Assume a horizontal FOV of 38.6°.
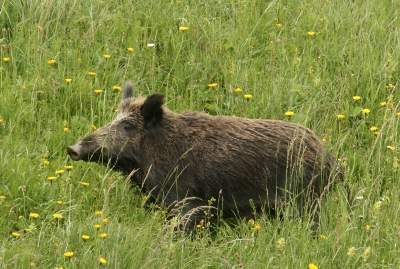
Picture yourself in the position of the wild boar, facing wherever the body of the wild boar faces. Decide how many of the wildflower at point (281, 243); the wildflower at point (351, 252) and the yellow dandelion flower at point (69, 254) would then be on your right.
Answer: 0

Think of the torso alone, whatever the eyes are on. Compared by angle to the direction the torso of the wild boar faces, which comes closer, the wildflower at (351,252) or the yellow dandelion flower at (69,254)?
the yellow dandelion flower

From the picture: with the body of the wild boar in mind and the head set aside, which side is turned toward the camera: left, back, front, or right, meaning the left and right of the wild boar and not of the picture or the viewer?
left

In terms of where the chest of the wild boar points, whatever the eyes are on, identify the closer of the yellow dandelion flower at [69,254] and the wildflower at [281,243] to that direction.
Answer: the yellow dandelion flower

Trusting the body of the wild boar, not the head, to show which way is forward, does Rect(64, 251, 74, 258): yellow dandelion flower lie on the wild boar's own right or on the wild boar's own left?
on the wild boar's own left

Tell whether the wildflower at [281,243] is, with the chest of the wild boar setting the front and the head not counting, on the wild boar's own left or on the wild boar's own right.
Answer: on the wild boar's own left

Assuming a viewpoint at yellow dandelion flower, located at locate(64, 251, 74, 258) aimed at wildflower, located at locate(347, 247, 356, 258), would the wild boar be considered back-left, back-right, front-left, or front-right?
front-left

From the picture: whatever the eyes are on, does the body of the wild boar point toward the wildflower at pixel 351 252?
no
